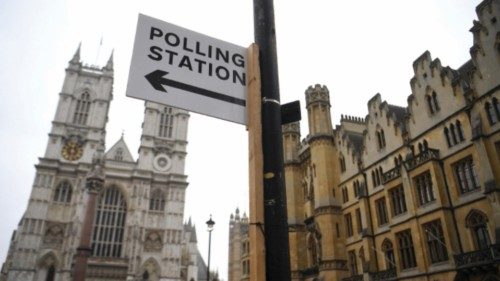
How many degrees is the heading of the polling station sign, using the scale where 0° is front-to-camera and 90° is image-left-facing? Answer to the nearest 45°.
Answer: approximately 315°

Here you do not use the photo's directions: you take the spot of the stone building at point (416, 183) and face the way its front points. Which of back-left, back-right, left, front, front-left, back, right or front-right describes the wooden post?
front-left

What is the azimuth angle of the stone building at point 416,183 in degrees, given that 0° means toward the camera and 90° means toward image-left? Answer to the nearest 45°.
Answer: approximately 45°

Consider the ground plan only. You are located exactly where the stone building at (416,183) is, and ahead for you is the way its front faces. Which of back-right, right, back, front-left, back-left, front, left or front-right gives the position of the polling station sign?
front-left
